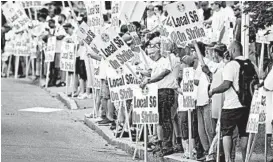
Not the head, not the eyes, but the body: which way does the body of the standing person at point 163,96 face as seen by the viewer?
to the viewer's left

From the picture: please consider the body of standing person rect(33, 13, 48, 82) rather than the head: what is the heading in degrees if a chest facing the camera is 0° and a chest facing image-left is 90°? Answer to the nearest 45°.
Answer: approximately 45°

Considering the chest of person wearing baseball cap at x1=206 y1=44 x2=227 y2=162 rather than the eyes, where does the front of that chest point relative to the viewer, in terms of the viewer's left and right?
facing to the left of the viewer

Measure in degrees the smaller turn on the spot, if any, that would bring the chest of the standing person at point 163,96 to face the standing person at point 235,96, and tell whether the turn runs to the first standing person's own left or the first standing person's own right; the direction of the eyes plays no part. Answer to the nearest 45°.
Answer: approximately 135° to the first standing person's own left

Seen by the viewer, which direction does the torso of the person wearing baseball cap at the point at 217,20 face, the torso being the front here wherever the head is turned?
to the viewer's left

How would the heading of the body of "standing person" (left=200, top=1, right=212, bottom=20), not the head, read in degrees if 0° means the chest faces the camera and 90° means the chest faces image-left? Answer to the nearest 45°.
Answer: approximately 45°
